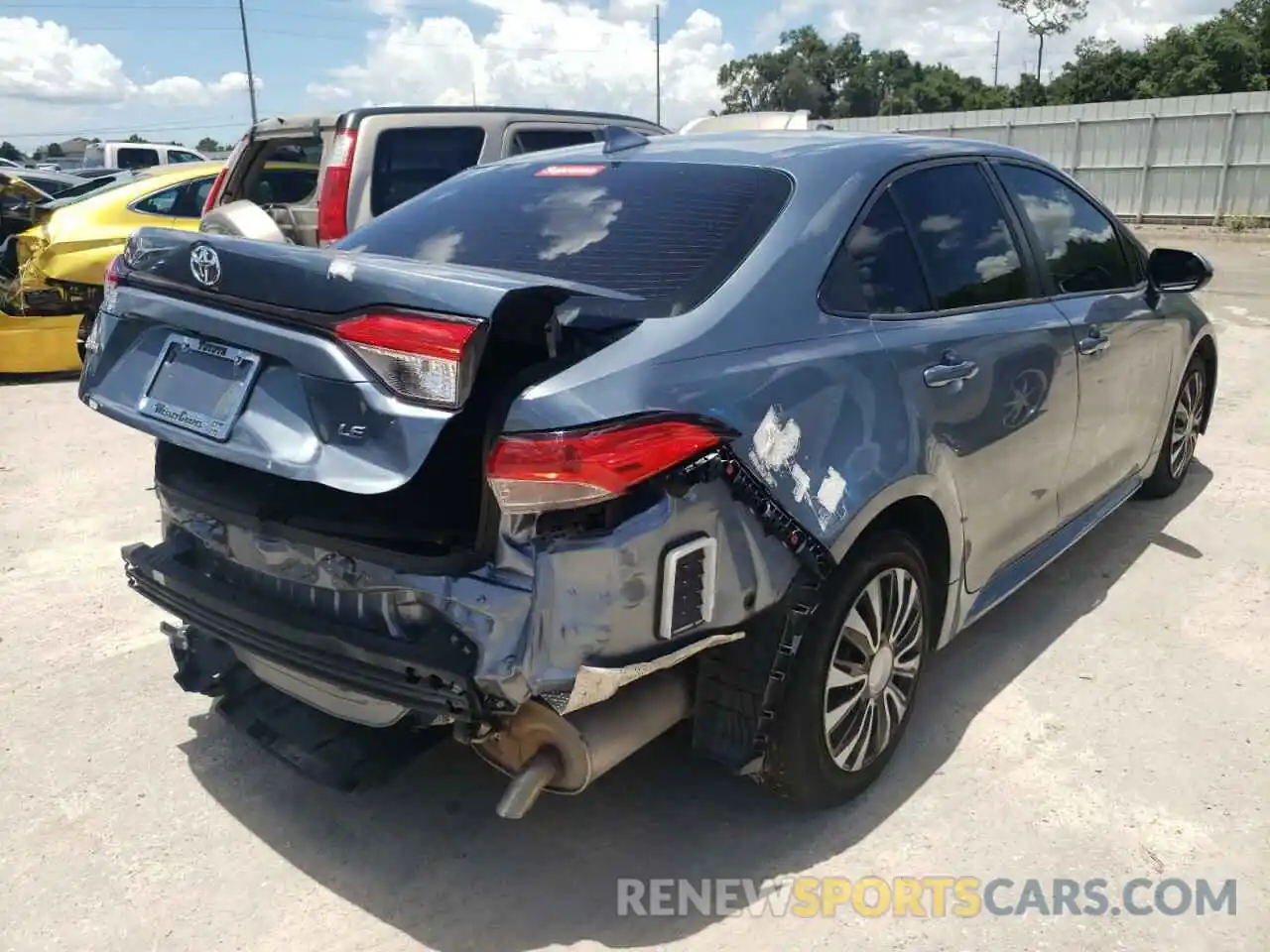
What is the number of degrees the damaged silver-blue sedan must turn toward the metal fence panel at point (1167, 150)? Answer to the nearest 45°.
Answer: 0° — it already faces it

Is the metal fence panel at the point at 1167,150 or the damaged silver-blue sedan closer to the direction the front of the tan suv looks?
the metal fence panel

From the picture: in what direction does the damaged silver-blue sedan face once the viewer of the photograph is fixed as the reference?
facing away from the viewer and to the right of the viewer

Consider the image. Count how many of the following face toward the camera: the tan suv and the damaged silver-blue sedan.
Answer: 0

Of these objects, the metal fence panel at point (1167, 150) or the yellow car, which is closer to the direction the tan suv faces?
the metal fence panel

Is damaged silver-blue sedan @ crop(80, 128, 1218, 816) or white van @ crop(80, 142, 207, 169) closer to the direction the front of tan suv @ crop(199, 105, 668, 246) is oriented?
the white van

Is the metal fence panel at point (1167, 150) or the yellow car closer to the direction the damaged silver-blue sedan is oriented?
the metal fence panel

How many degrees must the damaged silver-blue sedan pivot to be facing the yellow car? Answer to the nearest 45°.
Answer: approximately 90° to its left

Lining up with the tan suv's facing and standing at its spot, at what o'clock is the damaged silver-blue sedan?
The damaged silver-blue sedan is roughly at 4 o'clock from the tan suv.

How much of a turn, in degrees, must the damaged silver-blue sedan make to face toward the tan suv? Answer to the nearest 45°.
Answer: approximately 45° to its left

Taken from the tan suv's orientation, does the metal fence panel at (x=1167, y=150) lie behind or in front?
in front
